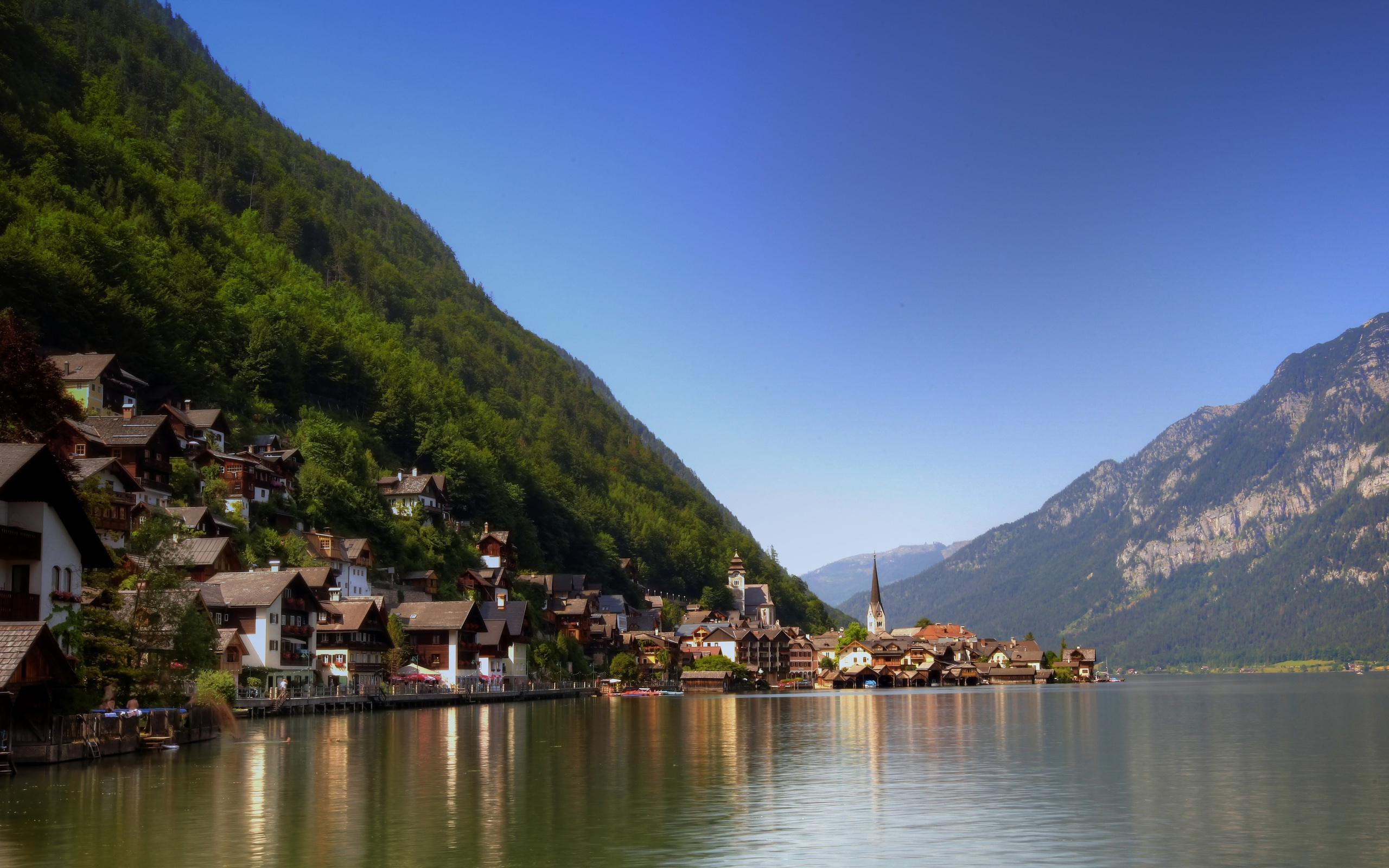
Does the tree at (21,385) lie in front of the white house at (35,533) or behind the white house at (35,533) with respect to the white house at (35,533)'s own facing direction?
behind

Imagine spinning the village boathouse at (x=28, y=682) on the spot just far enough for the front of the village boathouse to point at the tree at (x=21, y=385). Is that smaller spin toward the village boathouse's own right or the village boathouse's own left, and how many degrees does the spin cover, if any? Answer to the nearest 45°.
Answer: approximately 135° to the village boathouse's own left

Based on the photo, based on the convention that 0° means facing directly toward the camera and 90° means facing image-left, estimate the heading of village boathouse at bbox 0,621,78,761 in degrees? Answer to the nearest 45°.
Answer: approximately 315°

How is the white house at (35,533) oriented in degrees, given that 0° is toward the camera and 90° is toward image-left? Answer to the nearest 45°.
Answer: approximately 315°
